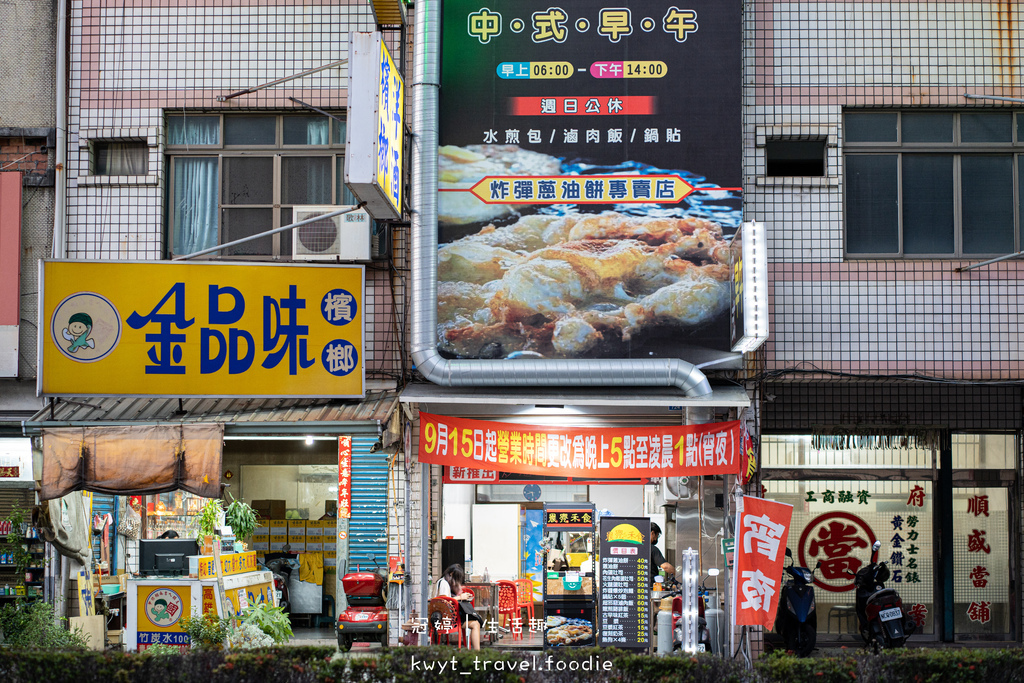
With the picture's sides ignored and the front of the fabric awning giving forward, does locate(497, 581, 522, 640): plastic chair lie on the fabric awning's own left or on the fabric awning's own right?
on the fabric awning's own left

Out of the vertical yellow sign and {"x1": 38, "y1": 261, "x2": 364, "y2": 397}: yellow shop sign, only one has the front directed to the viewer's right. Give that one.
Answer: the vertical yellow sign

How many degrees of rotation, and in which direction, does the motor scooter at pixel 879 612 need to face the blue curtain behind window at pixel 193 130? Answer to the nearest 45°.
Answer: approximately 45° to its left

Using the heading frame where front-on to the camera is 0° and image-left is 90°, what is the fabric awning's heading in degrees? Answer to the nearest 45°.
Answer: approximately 0°

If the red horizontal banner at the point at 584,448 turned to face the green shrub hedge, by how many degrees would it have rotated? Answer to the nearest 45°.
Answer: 0° — it already faces it

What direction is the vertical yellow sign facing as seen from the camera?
to the viewer's right

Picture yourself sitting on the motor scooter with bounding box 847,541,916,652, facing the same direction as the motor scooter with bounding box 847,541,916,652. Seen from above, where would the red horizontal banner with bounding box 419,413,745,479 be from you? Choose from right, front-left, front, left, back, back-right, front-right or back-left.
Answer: left

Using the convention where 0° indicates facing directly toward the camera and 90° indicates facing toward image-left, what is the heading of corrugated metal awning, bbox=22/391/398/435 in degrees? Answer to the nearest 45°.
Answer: approximately 0°
